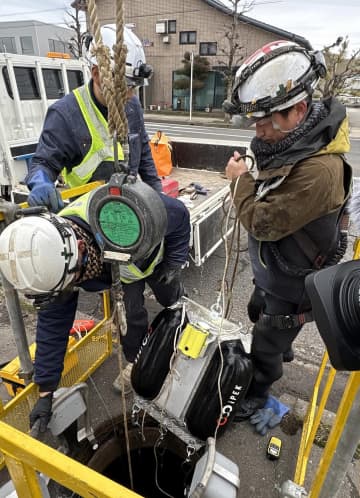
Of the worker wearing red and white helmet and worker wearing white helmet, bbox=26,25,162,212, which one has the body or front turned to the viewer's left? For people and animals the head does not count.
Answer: the worker wearing red and white helmet

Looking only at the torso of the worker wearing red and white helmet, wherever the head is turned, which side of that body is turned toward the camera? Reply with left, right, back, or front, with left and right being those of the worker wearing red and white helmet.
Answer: left

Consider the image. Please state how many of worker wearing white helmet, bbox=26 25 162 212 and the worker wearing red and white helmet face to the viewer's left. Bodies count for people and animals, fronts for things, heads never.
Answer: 1

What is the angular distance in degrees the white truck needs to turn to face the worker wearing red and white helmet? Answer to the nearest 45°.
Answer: approximately 180°

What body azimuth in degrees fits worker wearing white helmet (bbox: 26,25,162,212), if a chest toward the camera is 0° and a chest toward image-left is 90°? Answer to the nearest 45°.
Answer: approximately 315°

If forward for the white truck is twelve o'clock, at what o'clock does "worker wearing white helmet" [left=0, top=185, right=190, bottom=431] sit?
The worker wearing white helmet is roughly at 7 o'clock from the white truck.

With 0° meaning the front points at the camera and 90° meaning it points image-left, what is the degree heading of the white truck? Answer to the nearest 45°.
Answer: approximately 135°

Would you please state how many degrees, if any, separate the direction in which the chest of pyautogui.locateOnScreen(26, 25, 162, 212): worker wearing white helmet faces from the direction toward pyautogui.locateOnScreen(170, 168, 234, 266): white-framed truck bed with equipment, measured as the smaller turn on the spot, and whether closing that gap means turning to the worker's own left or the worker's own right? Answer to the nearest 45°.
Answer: approximately 90° to the worker's own left

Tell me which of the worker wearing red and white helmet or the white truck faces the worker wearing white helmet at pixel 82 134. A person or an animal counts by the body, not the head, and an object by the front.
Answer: the worker wearing red and white helmet
